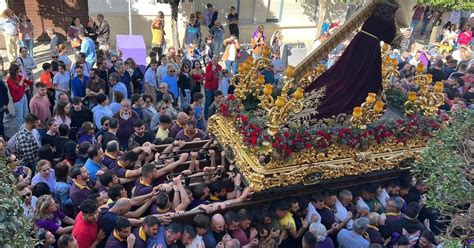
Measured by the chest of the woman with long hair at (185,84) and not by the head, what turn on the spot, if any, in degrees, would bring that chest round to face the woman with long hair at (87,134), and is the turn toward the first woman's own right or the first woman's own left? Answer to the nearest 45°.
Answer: approximately 90° to the first woman's own right

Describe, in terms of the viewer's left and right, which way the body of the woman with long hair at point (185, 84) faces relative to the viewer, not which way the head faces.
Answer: facing the viewer and to the right of the viewer

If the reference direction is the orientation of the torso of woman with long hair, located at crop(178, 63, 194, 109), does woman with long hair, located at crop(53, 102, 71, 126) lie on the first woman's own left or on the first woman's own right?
on the first woman's own right

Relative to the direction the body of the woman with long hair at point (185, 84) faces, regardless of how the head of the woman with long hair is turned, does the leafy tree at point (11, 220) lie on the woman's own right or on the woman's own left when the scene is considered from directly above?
on the woman's own right

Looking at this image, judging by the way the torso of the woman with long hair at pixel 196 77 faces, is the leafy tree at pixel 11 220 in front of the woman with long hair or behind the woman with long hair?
in front

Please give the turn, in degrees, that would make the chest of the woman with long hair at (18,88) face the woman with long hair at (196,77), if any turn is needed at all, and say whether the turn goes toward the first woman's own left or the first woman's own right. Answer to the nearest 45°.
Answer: approximately 45° to the first woman's own left

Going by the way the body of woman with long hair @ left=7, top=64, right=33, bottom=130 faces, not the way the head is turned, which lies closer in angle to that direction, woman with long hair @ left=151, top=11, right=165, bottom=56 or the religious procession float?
the religious procession float

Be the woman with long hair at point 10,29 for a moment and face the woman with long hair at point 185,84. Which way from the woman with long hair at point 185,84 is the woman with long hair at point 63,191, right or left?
right

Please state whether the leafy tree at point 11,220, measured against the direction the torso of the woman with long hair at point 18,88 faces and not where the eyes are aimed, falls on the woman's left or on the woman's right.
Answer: on the woman's right

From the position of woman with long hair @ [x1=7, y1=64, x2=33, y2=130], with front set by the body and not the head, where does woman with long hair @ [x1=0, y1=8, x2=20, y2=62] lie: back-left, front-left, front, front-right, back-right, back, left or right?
back-left

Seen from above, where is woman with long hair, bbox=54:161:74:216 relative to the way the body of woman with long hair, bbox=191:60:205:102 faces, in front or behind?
in front

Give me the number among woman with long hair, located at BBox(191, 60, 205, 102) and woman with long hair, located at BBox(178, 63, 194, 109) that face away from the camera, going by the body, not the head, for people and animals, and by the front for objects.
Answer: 0
